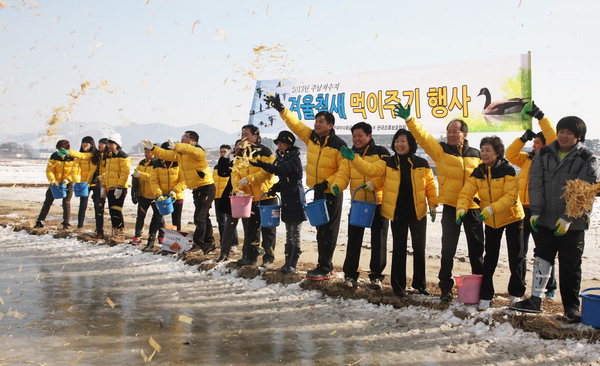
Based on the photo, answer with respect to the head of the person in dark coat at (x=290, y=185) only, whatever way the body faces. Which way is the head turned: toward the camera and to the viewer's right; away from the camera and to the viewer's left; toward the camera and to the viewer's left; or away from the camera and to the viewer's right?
toward the camera and to the viewer's left

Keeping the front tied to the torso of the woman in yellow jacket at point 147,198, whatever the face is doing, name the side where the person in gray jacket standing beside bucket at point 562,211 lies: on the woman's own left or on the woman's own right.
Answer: on the woman's own left

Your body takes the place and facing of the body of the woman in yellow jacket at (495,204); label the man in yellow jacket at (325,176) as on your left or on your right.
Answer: on your right

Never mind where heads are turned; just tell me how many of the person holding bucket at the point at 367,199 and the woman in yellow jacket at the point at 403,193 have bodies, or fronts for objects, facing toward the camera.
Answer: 2

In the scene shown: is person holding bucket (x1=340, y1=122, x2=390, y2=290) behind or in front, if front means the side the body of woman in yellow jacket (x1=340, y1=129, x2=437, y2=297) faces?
behind

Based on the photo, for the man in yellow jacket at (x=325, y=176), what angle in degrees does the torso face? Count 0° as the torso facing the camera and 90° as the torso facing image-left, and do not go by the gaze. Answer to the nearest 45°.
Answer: approximately 45°

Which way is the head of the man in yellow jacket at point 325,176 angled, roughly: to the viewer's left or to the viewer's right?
to the viewer's left

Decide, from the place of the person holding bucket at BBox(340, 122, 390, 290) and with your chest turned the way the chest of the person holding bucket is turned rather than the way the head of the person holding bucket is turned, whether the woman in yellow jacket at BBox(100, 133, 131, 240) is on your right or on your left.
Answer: on your right
